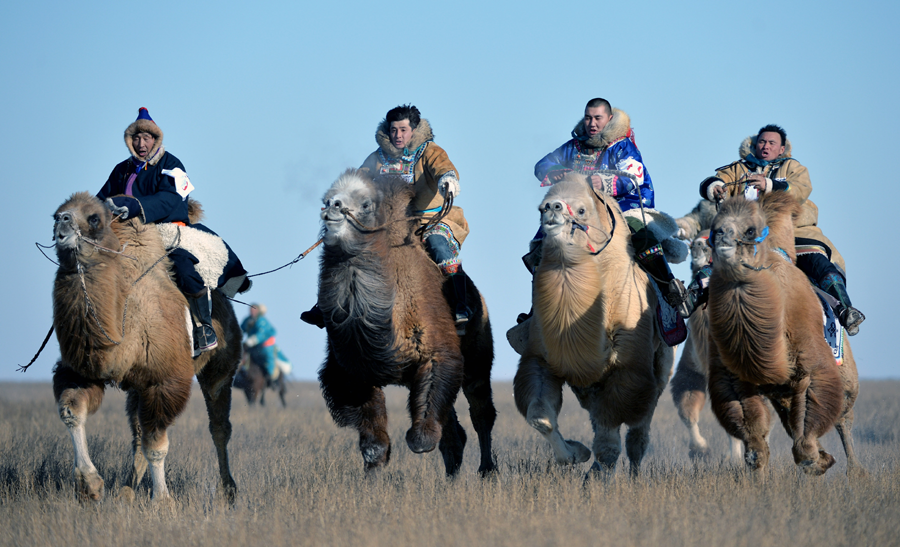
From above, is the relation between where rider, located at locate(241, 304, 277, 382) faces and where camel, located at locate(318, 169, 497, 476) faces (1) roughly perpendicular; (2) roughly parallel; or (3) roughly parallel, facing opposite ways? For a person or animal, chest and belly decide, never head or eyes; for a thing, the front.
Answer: roughly parallel

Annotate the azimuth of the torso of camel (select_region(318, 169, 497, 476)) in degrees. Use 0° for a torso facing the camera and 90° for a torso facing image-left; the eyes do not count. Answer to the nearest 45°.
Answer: approximately 45°

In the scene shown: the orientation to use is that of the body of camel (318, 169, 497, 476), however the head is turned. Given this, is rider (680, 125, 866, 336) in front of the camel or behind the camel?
behind

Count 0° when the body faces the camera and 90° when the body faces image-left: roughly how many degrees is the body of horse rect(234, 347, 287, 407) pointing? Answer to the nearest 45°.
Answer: approximately 45°

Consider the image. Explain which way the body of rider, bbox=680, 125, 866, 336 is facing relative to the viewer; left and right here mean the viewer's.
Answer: facing the viewer and to the left of the viewer

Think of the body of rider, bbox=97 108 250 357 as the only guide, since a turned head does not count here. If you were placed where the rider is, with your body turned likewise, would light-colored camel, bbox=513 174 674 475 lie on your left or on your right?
on your left

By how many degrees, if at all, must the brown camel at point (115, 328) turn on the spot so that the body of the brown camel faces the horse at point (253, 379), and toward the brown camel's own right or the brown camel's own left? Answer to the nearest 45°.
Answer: approximately 135° to the brown camel's own right

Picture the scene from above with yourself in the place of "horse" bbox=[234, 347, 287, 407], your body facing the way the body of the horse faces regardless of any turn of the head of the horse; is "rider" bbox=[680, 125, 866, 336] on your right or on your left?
on your left

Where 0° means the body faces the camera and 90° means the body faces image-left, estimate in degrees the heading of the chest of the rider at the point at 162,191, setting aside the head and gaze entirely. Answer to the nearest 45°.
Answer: approximately 45°

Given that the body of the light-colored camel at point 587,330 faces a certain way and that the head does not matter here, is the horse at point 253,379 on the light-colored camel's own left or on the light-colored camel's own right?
on the light-colored camel's own right

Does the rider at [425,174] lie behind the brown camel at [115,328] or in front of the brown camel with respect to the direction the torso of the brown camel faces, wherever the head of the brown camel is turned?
behind

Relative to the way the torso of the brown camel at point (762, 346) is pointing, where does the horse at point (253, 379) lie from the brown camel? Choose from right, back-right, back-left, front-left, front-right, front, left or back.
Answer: right

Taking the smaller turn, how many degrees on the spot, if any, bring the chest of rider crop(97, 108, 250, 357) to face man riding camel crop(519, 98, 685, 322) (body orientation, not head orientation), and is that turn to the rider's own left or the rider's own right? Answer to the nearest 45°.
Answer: approximately 135° to the rider's own left

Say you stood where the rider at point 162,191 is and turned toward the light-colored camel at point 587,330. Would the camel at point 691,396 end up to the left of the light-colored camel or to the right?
left
